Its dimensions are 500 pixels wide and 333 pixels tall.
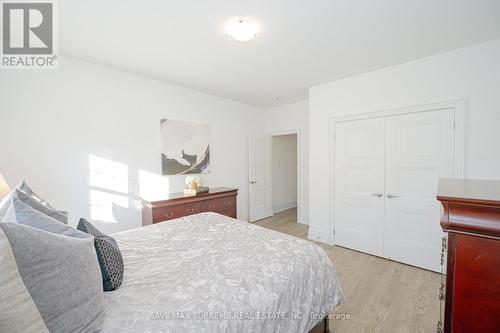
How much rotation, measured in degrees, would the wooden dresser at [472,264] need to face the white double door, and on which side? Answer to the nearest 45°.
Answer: approximately 90° to its right

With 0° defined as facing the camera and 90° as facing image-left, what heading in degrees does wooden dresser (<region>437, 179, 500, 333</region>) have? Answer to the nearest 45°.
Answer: approximately 90°

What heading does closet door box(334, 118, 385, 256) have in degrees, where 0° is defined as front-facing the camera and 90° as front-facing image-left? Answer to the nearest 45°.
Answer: approximately 45°

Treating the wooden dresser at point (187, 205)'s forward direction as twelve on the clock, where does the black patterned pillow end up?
The black patterned pillow is roughly at 2 o'clock from the wooden dresser.

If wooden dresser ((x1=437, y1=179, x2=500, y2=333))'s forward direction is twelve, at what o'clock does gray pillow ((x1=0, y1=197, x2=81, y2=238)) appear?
The gray pillow is roughly at 11 o'clock from the wooden dresser.

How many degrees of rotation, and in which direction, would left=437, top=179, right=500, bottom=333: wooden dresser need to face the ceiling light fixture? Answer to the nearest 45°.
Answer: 0° — it already faces it
